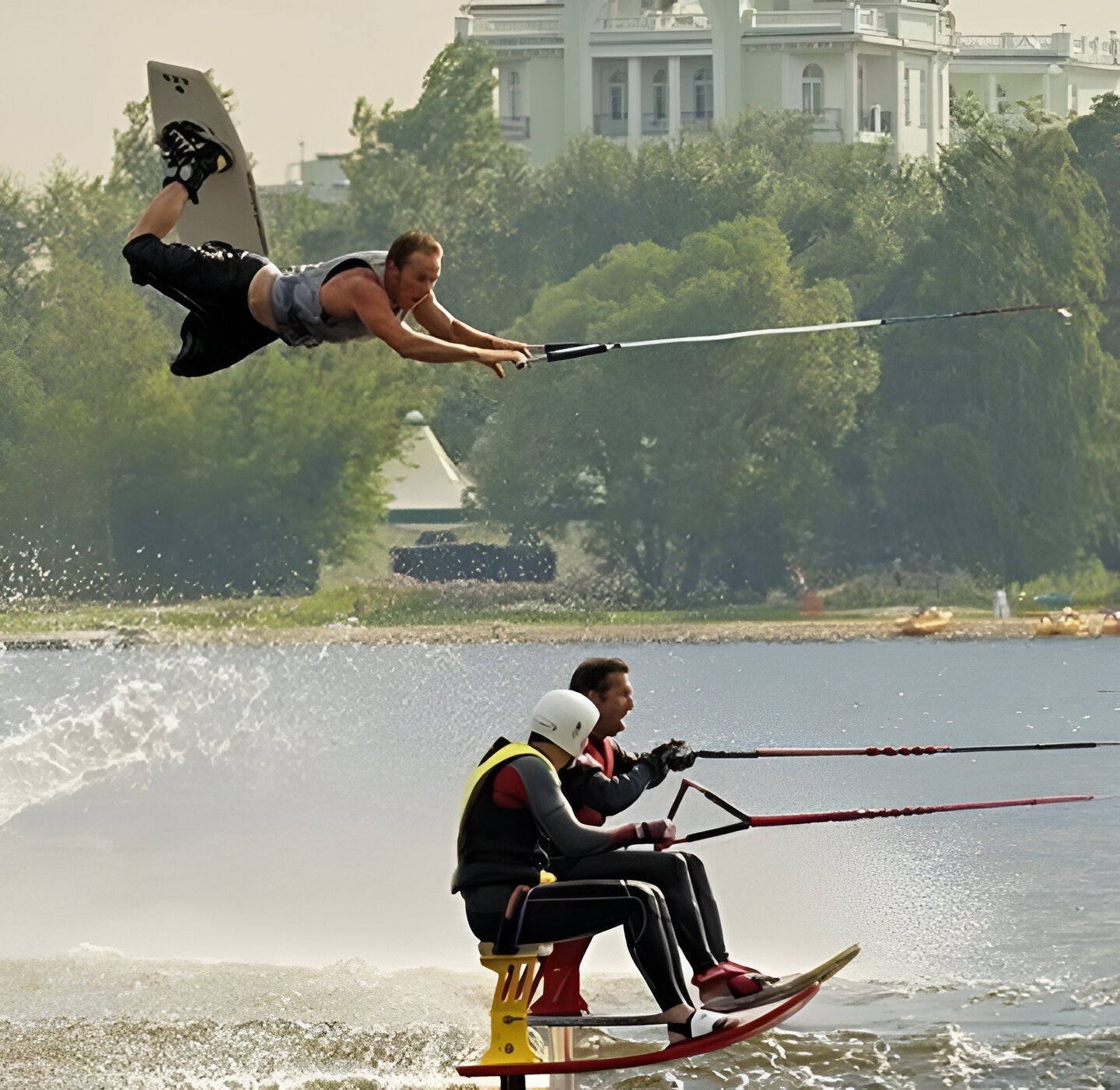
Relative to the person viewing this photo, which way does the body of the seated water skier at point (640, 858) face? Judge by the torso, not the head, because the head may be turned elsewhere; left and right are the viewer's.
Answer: facing to the right of the viewer

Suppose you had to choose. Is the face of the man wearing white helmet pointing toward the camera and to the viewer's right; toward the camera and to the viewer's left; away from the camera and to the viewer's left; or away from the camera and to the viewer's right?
away from the camera and to the viewer's right

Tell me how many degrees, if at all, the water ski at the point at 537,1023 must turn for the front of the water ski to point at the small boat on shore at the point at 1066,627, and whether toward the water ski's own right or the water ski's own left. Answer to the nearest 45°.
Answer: approximately 90° to the water ski's own left

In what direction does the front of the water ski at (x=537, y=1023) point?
to the viewer's right

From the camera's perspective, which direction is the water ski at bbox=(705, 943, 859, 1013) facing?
to the viewer's right

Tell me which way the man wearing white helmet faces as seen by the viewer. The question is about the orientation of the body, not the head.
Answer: to the viewer's right

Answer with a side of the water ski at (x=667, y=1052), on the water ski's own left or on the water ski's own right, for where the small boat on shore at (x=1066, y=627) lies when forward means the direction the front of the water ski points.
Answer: on the water ski's own left

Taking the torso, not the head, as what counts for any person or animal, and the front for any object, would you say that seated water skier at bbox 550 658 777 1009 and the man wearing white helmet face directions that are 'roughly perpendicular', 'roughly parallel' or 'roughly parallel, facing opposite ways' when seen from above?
roughly parallel

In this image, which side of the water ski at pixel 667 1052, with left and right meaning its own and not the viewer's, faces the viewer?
right

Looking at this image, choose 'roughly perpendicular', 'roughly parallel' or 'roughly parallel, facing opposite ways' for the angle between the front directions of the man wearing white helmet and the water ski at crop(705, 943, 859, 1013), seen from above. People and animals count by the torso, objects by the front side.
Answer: roughly parallel

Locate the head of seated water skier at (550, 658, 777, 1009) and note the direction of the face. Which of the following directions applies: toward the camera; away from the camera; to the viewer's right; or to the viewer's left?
to the viewer's right

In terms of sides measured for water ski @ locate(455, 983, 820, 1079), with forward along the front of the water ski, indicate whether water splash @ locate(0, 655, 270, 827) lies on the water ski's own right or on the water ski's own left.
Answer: on the water ski's own left
